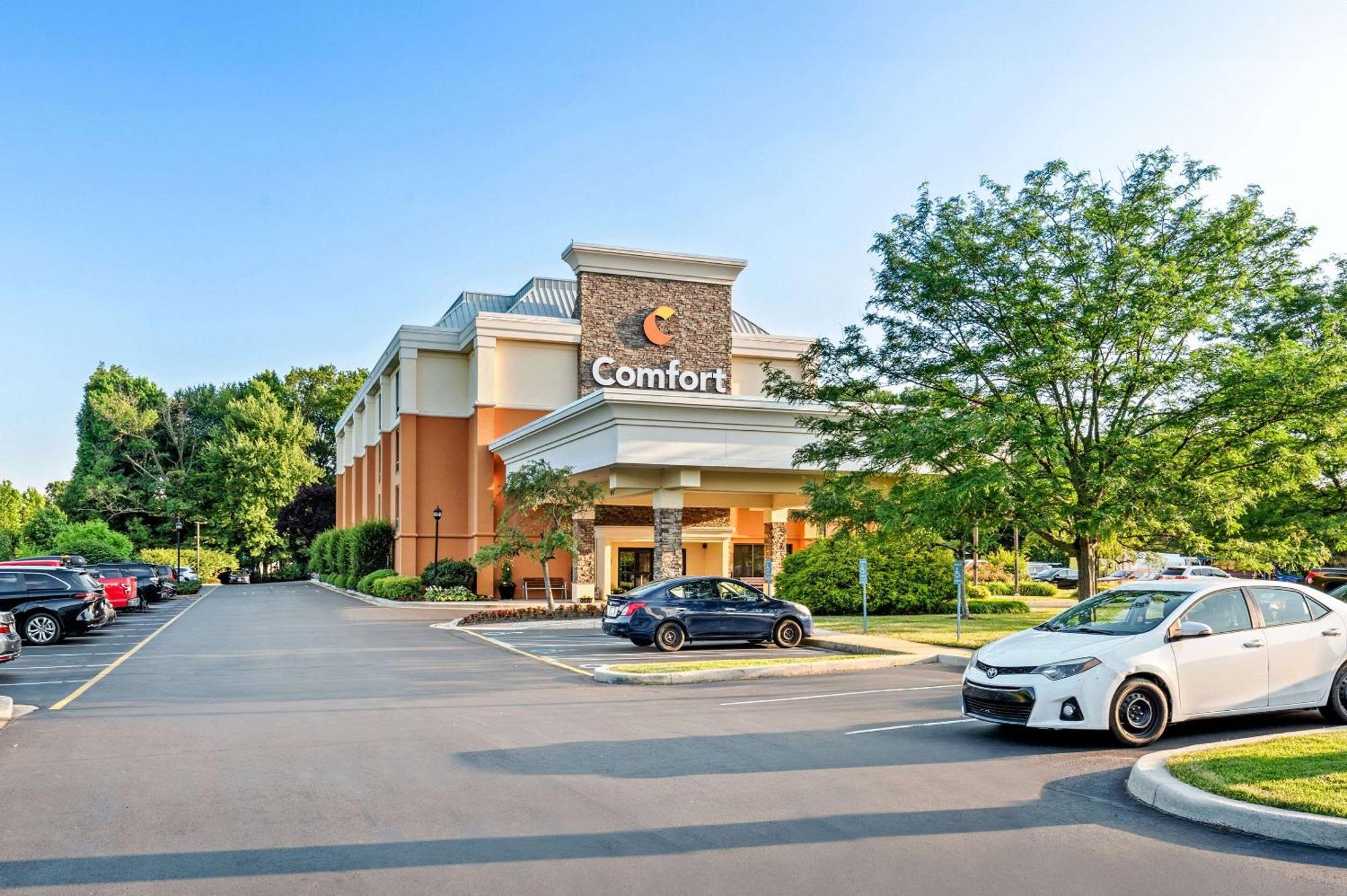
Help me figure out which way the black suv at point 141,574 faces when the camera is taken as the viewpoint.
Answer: facing away from the viewer and to the left of the viewer

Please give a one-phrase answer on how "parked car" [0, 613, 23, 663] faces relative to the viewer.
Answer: facing away from the viewer and to the left of the viewer

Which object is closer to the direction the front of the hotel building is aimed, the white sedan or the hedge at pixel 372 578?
the white sedan

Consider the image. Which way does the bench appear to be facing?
toward the camera

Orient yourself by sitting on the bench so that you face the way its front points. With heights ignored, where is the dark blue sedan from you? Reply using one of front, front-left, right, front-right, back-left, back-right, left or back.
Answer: front

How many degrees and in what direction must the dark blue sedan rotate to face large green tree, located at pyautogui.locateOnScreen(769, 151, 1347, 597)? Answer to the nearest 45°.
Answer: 0° — it already faces it

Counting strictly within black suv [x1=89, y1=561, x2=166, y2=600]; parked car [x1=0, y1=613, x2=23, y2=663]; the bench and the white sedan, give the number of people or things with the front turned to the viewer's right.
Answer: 0

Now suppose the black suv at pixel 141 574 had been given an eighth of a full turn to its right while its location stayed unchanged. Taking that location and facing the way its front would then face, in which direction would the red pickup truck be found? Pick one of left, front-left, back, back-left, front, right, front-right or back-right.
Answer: back

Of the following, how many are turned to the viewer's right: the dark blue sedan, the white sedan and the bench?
1

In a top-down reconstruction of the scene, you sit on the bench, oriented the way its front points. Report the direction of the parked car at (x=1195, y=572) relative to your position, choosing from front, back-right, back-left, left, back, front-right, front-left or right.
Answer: left

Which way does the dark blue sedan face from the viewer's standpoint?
to the viewer's right

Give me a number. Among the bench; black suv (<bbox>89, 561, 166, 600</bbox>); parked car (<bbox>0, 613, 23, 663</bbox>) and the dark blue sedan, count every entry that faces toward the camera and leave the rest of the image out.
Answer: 1

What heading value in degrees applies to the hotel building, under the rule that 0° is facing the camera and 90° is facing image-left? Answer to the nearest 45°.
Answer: approximately 315°

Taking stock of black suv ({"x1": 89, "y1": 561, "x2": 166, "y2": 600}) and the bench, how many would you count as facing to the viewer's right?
0
